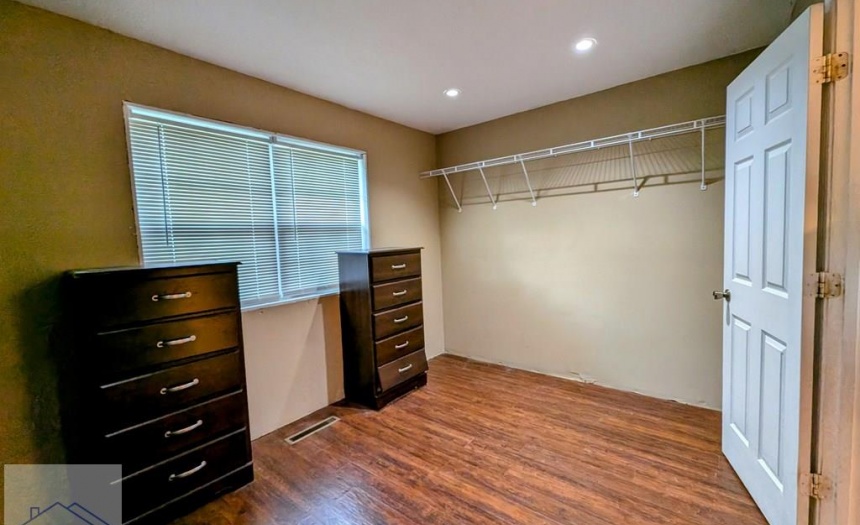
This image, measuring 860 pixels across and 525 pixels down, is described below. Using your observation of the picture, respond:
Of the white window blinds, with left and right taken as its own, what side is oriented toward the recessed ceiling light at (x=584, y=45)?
front

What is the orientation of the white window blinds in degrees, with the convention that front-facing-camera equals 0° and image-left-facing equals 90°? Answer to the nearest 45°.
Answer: approximately 315°

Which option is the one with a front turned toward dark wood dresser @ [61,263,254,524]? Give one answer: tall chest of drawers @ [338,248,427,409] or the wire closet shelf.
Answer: the wire closet shelf

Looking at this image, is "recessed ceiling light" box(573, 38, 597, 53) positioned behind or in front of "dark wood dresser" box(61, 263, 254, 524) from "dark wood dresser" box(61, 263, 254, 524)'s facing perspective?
in front

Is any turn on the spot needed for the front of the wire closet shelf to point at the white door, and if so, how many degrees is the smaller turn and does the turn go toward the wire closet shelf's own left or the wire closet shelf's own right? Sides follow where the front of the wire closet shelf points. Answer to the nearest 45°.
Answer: approximately 90° to the wire closet shelf's own left
